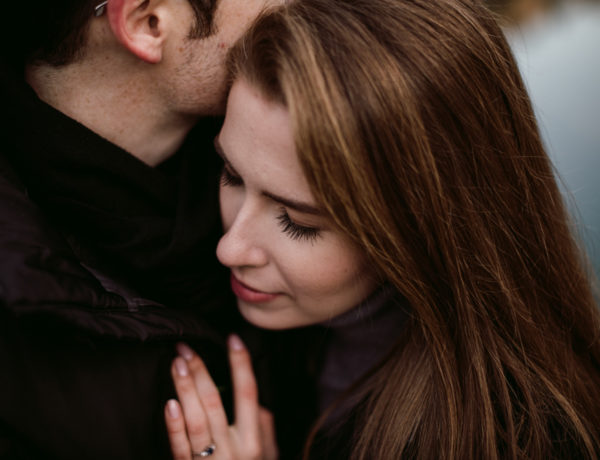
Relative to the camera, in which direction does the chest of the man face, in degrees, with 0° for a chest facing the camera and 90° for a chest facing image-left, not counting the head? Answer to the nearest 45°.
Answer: approximately 270°

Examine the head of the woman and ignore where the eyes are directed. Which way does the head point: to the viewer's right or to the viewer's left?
to the viewer's left

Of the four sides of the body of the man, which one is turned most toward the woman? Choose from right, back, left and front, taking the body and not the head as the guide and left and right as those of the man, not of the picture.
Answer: front
